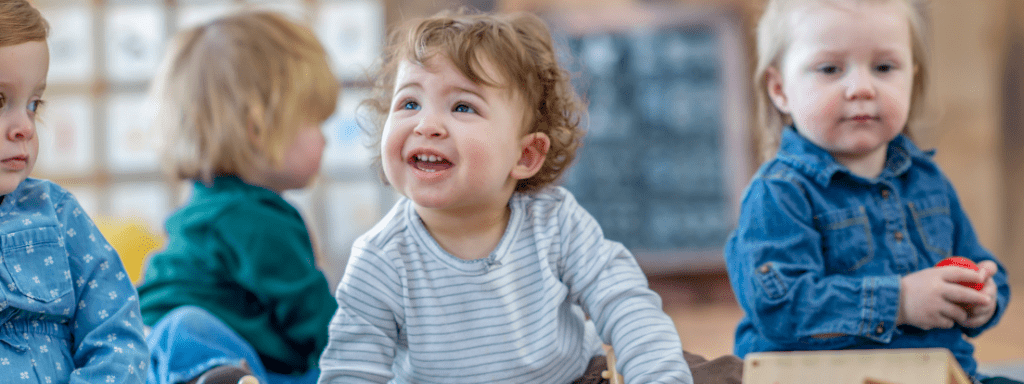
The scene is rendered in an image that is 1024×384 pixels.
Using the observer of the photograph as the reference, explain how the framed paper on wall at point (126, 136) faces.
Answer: facing the viewer

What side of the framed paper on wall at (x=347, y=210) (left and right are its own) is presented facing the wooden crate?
front

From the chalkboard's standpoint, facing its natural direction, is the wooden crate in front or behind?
in front

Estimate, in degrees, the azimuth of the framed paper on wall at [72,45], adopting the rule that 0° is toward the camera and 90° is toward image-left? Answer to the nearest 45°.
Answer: approximately 0°

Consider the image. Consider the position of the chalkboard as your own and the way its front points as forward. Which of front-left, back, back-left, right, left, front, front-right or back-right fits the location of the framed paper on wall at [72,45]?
right

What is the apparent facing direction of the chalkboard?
toward the camera

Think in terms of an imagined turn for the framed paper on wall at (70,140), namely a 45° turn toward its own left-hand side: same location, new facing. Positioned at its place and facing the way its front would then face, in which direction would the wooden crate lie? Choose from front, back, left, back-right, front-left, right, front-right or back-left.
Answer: front-right

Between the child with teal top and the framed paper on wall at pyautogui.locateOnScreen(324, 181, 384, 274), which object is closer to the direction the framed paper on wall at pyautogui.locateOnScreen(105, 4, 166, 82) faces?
the child with teal top

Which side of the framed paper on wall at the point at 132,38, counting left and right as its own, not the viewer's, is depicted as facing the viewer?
front
